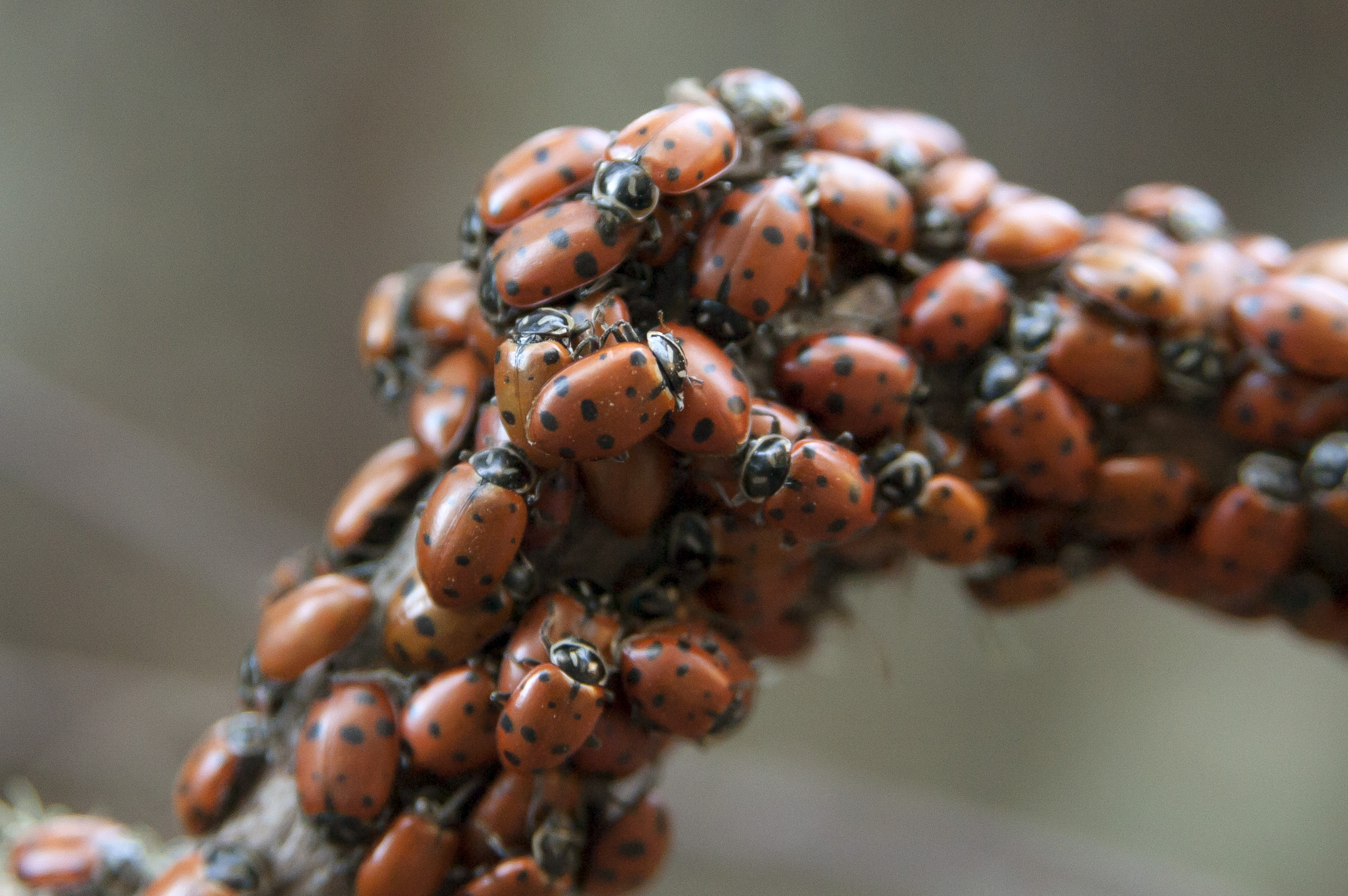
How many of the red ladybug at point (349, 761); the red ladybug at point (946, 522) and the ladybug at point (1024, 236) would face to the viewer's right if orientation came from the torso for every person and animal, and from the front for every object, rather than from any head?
0

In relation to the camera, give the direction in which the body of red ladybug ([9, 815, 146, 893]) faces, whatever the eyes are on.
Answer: to the viewer's right

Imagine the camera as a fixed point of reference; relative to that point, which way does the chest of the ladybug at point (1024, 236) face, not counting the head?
to the viewer's left

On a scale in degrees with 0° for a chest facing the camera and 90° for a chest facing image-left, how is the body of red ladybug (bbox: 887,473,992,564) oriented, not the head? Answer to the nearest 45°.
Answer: approximately 90°

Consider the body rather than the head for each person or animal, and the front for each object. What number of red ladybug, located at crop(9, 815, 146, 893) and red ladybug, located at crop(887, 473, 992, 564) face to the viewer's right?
1

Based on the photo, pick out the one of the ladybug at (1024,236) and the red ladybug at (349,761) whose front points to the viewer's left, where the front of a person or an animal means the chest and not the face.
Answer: the ladybug

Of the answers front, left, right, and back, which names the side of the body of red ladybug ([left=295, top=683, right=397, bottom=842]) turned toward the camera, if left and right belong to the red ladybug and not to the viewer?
front
